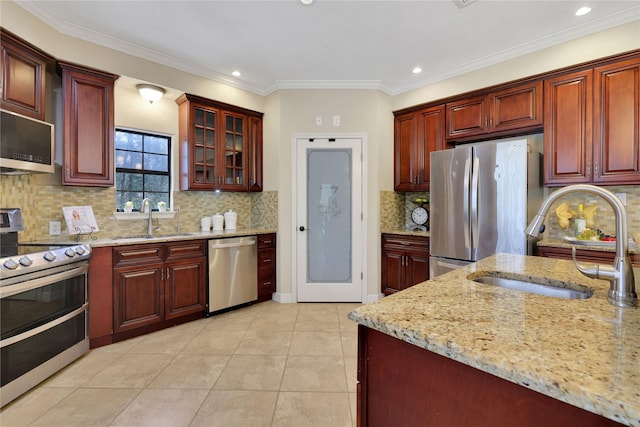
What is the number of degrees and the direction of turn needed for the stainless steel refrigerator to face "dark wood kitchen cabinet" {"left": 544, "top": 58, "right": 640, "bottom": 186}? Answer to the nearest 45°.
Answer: approximately 135° to its left

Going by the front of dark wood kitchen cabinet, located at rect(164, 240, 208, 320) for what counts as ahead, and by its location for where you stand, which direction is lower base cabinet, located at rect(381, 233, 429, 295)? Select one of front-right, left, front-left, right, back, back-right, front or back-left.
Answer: front-left

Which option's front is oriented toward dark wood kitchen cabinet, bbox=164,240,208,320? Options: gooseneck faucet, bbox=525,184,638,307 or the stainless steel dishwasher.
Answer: the gooseneck faucet

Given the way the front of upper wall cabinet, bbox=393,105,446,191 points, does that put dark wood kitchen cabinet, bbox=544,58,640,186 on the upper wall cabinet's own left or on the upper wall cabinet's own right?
on the upper wall cabinet's own left

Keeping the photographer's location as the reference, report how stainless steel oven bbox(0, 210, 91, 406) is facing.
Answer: facing the viewer and to the right of the viewer

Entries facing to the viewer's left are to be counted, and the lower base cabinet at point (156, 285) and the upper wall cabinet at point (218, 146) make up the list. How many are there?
0

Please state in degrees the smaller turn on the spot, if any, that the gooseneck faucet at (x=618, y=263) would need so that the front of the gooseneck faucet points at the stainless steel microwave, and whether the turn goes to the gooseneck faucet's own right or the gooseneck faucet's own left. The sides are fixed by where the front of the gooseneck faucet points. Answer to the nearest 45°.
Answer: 0° — it already faces it

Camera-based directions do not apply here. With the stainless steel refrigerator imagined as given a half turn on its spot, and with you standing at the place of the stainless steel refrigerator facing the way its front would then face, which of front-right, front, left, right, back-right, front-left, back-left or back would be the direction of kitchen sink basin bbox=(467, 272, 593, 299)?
back-right

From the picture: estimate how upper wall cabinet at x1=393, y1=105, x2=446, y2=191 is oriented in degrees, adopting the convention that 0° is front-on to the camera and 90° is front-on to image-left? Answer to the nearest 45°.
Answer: approximately 45°

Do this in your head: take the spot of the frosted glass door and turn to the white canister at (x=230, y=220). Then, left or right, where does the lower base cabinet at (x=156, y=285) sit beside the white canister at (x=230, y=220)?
left
